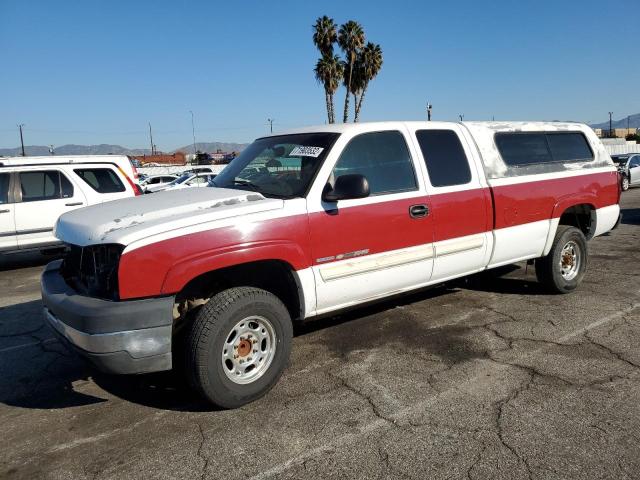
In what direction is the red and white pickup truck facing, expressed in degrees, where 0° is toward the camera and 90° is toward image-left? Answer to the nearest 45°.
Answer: approximately 45°

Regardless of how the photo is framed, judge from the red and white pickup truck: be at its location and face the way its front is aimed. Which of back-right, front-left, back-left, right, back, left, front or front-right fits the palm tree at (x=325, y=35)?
back-right

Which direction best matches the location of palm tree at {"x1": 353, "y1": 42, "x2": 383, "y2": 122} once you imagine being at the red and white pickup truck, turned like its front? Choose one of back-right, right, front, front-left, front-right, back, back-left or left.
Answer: back-right

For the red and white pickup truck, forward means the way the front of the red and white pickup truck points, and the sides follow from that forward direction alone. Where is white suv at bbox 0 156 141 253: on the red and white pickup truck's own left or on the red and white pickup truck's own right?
on the red and white pickup truck's own right

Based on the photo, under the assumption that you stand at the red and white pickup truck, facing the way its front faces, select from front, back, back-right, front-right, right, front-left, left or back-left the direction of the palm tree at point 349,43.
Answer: back-right

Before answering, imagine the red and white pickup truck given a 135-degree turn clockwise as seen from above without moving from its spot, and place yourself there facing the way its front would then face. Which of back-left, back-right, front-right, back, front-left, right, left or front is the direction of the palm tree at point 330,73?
front

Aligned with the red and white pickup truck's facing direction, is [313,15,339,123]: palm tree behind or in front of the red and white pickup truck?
behind
